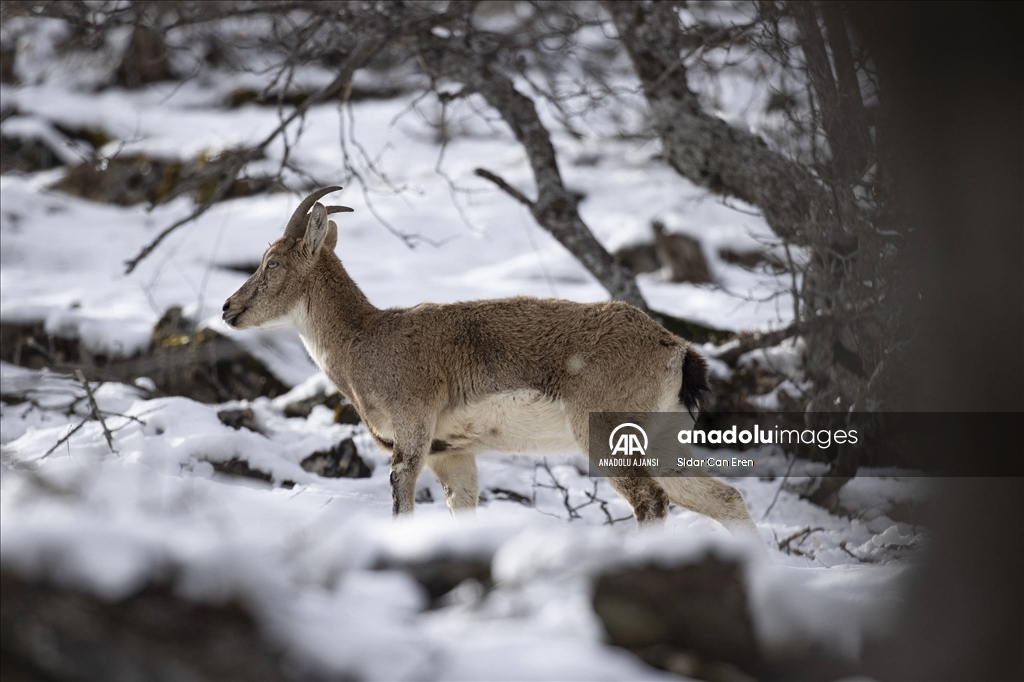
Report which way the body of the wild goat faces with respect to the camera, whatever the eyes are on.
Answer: to the viewer's left

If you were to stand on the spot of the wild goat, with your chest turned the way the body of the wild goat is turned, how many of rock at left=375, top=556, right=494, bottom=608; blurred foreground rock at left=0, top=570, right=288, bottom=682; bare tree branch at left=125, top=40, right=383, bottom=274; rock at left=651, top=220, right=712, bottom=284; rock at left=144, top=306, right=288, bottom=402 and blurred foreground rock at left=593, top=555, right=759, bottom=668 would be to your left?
3

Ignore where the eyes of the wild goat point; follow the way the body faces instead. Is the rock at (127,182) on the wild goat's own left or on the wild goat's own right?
on the wild goat's own right

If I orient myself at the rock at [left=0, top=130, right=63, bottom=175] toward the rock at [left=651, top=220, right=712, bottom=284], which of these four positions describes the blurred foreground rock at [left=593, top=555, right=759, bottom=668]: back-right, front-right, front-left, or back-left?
front-right

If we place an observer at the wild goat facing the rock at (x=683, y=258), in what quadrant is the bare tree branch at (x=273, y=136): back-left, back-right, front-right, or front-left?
front-left

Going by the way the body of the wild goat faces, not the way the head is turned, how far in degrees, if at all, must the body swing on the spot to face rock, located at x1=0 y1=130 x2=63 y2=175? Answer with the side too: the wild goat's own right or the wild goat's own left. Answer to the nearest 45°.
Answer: approximately 45° to the wild goat's own right

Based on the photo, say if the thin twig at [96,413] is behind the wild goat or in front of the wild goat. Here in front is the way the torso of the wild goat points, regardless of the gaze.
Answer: in front

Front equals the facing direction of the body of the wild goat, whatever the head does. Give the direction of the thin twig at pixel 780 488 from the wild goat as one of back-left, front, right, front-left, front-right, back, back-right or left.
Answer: back-right

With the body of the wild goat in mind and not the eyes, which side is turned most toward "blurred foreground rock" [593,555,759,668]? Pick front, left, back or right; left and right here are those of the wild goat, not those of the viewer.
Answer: left

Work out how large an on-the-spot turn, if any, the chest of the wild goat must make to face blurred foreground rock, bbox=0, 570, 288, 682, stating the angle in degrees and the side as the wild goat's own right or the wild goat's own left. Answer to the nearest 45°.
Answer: approximately 90° to the wild goat's own left
